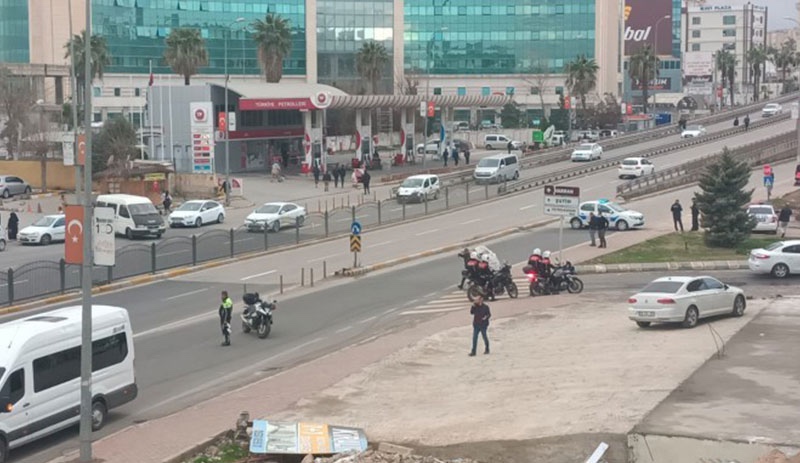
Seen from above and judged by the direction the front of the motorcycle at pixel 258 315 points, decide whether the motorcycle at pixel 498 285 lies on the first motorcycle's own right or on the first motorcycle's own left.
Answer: on the first motorcycle's own left

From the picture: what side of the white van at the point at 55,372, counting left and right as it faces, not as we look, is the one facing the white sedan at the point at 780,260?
back

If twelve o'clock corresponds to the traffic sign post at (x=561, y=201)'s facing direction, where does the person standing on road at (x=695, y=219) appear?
The person standing on road is roughly at 7 o'clock from the traffic sign post.
